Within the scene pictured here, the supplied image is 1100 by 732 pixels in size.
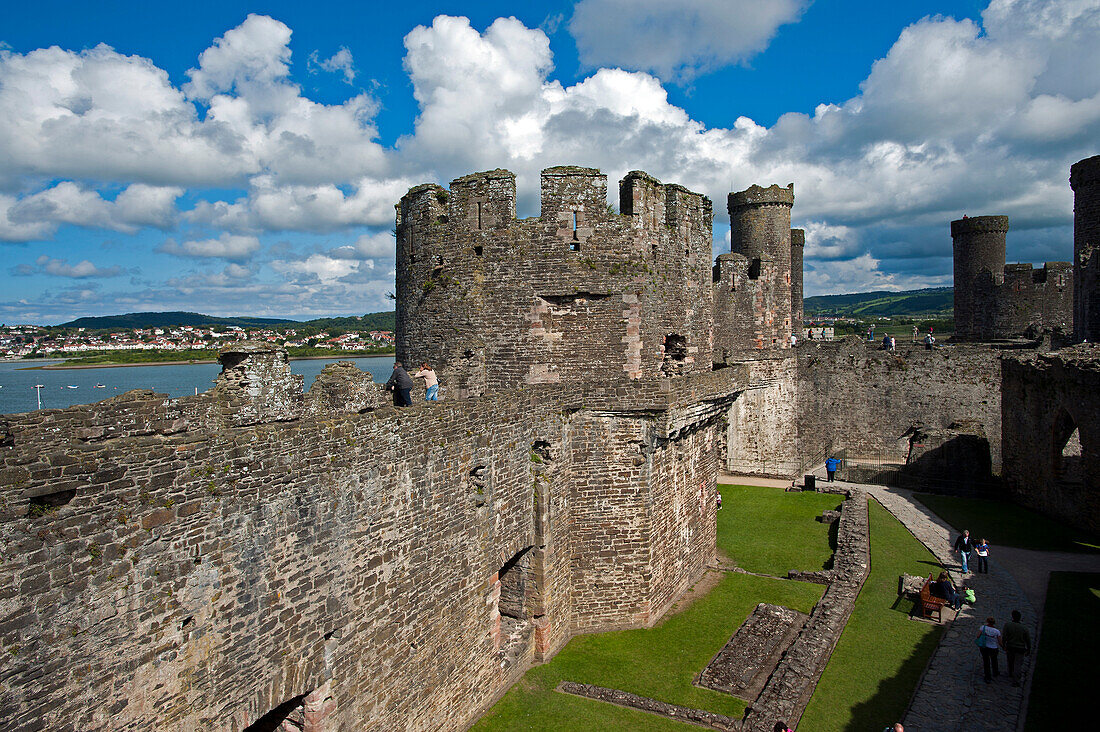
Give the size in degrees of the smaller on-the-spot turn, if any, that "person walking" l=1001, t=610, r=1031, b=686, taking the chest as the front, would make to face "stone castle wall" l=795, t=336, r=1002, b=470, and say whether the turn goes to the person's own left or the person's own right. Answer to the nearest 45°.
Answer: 0° — they already face it

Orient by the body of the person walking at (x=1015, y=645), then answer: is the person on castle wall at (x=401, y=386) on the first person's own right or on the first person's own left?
on the first person's own left

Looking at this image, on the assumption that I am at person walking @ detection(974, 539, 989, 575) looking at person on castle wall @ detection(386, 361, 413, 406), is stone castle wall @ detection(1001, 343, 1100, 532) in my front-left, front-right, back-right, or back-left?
back-right

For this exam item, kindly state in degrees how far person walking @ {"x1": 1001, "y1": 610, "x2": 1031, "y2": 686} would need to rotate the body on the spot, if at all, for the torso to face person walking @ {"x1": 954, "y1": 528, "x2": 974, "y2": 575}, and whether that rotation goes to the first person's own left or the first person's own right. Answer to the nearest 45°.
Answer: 0° — they already face them

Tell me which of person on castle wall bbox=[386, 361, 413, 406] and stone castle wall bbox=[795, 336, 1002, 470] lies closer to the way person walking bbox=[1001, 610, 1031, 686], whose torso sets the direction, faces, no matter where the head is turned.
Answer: the stone castle wall

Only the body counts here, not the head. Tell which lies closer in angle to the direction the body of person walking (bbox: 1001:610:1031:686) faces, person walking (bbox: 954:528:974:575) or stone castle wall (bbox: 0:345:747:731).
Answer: the person walking

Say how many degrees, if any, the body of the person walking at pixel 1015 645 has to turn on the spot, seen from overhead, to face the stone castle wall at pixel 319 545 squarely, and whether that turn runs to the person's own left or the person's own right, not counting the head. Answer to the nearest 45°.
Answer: approximately 135° to the person's own left

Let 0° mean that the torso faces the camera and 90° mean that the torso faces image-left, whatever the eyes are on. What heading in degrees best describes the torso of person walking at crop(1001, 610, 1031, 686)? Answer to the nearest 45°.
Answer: approximately 180°

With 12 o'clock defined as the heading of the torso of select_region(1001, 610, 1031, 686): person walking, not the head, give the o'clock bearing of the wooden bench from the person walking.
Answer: The wooden bench is roughly at 11 o'clock from the person walking.
